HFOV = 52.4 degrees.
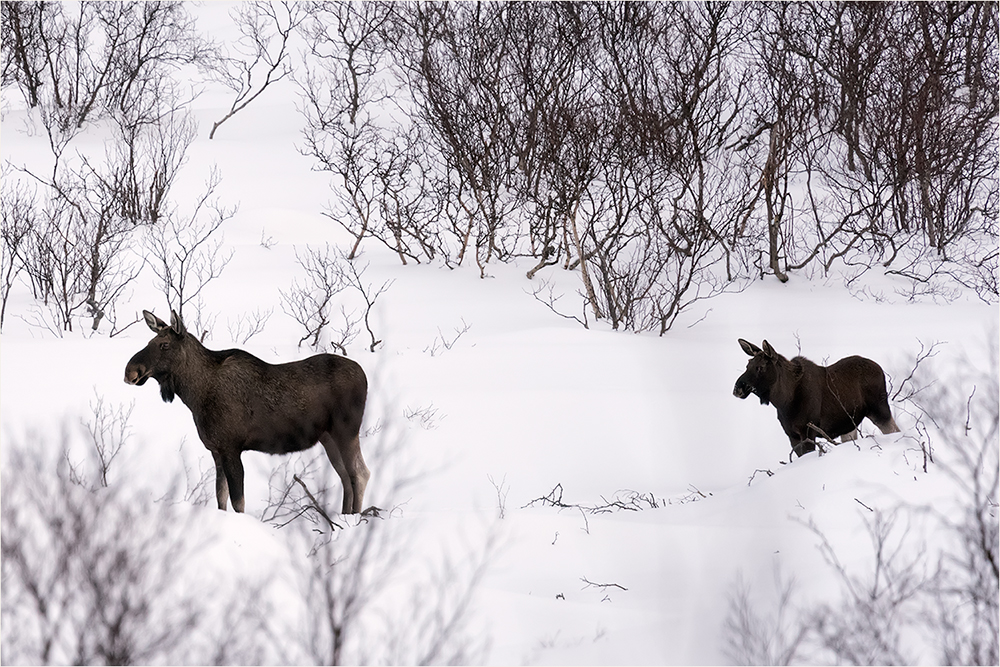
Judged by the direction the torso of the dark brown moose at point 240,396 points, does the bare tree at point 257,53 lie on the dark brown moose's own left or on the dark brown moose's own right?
on the dark brown moose's own right

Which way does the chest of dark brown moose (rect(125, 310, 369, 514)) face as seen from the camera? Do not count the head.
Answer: to the viewer's left

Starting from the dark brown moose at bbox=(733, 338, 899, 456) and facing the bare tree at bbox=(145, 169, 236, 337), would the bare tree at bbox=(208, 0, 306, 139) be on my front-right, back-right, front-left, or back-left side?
front-right

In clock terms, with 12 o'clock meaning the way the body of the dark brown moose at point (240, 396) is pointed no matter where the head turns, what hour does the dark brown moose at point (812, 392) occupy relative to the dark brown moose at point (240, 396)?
the dark brown moose at point (812, 392) is roughly at 6 o'clock from the dark brown moose at point (240, 396).

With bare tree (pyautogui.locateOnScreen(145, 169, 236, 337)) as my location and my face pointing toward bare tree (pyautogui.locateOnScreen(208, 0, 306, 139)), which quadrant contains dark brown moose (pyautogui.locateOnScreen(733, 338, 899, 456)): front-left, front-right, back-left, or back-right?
back-right

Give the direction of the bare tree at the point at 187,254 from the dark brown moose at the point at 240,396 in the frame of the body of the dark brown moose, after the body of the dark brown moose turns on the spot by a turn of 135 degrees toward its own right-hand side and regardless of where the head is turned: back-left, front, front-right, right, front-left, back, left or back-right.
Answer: front-left
